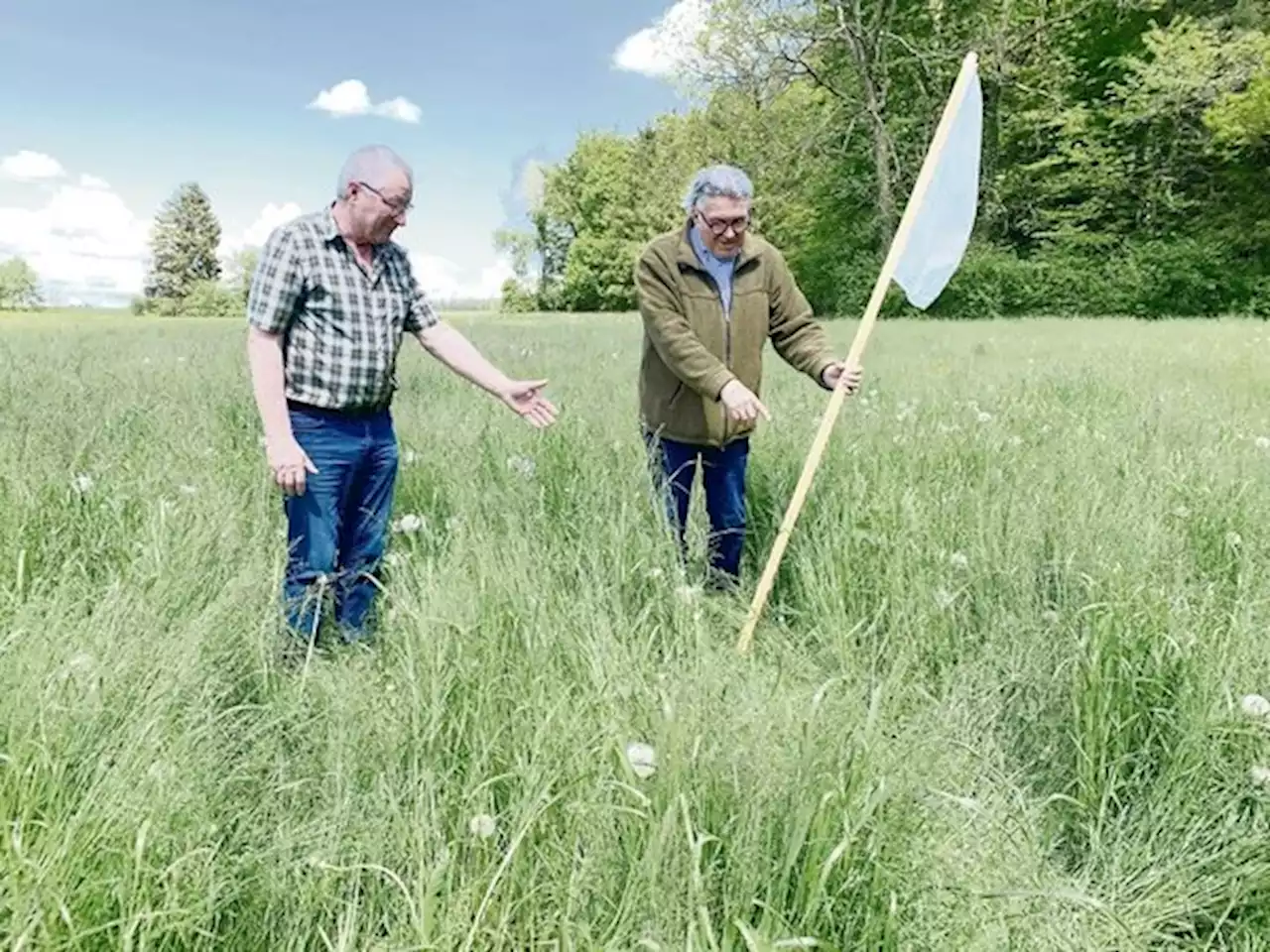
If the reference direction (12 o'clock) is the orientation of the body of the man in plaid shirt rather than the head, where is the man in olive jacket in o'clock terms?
The man in olive jacket is roughly at 10 o'clock from the man in plaid shirt.

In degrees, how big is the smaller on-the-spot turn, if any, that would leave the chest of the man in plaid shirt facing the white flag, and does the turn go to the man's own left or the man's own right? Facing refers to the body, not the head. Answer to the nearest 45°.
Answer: approximately 45° to the man's own left

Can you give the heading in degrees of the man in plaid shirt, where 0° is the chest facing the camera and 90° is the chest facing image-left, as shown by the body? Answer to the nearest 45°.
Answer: approximately 315°

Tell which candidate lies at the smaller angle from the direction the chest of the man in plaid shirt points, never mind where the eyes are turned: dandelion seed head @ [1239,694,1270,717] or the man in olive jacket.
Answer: the dandelion seed head

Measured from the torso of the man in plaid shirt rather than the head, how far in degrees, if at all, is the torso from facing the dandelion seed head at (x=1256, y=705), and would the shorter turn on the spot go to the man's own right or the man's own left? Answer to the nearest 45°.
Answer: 0° — they already face it

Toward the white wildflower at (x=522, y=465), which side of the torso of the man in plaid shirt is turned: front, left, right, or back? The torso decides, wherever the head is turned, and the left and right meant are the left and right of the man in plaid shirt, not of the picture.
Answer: left
